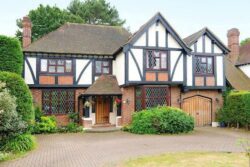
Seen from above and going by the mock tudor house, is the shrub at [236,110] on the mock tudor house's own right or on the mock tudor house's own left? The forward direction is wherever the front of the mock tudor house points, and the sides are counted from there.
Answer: on the mock tudor house's own left

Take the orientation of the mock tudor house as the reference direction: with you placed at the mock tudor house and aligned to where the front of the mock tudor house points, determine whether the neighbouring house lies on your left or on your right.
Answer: on your left

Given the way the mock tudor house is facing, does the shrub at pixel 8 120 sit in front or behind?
in front

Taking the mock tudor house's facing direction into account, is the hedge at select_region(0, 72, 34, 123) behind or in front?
in front

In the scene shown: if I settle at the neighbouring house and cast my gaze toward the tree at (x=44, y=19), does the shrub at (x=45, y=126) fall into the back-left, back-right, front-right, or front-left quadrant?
front-left

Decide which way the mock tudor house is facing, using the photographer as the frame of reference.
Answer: facing the viewer

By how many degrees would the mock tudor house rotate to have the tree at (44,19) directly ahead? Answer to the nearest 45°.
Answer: approximately 135° to its right

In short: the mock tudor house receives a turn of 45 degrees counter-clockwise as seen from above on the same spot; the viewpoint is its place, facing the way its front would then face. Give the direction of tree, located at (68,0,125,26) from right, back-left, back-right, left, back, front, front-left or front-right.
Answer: back-left

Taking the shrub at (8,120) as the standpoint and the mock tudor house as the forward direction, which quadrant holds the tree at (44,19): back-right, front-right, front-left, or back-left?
front-left

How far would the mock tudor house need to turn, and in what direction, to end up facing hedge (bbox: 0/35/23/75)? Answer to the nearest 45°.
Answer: approximately 45° to its right

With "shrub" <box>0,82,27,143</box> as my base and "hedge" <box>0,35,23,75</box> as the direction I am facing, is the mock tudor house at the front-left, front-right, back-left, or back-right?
front-right

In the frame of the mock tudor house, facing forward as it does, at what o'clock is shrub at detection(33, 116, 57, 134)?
The shrub is roughly at 2 o'clock from the mock tudor house.

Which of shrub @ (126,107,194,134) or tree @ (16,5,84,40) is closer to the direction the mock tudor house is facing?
the shrub
